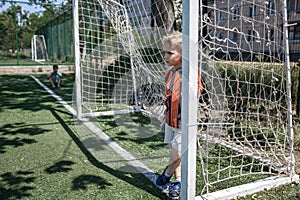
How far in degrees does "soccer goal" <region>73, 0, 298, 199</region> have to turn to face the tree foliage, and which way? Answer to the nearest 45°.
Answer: approximately 90° to its right

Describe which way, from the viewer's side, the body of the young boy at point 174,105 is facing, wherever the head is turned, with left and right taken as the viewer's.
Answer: facing the viewer and to the left of the viewer

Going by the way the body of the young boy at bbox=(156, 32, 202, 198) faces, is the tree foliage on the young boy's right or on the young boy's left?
on the young boy's right

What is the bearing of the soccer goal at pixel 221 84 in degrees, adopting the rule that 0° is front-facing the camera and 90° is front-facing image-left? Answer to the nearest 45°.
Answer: approximately 45°

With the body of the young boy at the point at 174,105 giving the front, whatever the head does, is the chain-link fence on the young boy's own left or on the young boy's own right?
on the young boy's own right

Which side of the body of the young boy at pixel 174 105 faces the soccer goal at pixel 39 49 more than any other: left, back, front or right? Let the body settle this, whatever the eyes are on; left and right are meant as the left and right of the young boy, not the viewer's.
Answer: right
